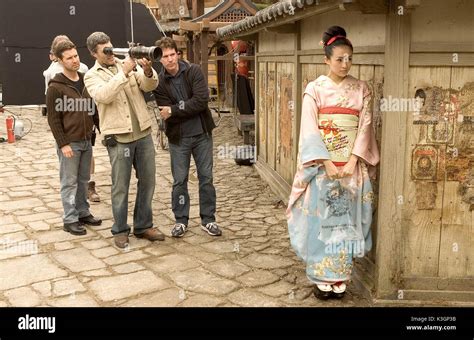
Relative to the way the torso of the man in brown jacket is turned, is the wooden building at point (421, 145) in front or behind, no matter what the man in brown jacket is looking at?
in front

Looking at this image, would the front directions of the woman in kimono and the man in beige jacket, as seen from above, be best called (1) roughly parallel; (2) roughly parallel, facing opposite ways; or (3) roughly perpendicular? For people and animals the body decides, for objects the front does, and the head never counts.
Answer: roughly perpendicular

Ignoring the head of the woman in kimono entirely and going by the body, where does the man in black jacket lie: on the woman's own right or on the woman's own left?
on the woman's own right

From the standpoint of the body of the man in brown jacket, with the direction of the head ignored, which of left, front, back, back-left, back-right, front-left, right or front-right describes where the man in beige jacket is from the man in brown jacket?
front

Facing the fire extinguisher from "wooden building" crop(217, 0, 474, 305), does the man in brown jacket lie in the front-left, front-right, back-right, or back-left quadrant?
front-left

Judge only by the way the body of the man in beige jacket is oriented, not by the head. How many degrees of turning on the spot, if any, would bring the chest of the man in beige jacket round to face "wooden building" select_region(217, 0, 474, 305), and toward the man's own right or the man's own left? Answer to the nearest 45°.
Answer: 0° — they already face it

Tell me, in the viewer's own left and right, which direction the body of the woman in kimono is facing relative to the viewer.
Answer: facing the viewer

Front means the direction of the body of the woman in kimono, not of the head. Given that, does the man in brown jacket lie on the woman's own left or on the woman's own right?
on the woman's own right

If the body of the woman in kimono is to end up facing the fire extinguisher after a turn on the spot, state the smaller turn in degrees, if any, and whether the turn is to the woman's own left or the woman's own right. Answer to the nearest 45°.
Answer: approximately 135° to the woman's own right

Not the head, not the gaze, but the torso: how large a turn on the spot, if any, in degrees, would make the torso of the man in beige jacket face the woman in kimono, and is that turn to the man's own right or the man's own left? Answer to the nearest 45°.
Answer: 0° — they already face them

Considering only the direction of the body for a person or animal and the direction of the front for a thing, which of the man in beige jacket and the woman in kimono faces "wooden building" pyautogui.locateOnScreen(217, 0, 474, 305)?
the man in beige jacket

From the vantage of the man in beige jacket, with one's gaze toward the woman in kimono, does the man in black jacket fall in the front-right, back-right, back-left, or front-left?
front-left

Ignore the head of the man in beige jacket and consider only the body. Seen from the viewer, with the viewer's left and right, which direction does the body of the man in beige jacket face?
facing the viewer and to the right of the viewer
